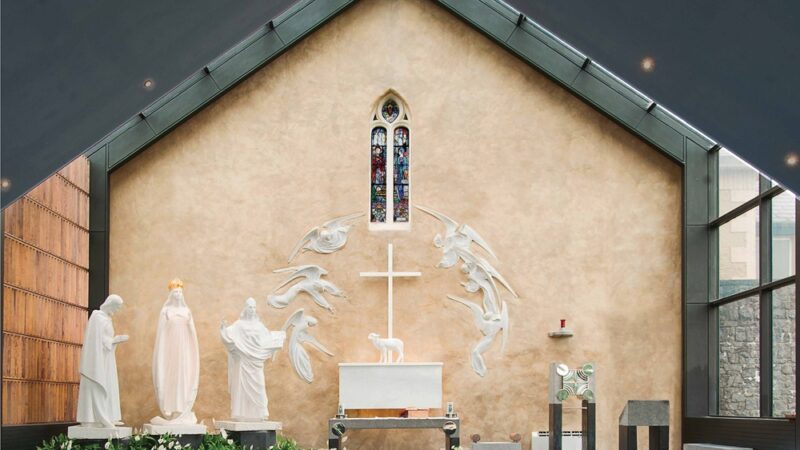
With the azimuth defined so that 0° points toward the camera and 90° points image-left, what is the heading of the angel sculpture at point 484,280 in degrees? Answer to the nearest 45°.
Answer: approximately 90°

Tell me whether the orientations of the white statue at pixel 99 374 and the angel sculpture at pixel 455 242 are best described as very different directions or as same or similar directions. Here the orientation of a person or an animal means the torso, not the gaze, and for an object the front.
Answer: very different directions

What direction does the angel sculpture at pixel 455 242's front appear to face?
to the viewer's left

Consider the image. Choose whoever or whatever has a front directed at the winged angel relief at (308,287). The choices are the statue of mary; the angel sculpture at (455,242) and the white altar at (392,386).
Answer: the angel sculpture

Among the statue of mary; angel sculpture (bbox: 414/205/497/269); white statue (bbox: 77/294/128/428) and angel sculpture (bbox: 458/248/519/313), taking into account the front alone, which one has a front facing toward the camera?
the statue of mary

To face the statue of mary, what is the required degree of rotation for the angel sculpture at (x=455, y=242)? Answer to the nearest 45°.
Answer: approximately 45° to its left

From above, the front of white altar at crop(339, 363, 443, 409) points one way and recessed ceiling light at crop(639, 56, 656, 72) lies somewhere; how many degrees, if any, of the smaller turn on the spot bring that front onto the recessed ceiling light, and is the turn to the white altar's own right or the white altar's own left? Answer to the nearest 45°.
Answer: approximately 90° to the white altar's own left

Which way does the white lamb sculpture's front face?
to the viewer's left

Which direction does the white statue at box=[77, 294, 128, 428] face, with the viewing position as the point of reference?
facing to the right of the viewer

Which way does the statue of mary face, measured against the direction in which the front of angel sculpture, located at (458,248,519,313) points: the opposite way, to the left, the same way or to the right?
to the left

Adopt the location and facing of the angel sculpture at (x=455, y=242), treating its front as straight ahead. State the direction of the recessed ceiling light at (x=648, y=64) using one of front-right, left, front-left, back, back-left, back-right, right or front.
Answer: left
